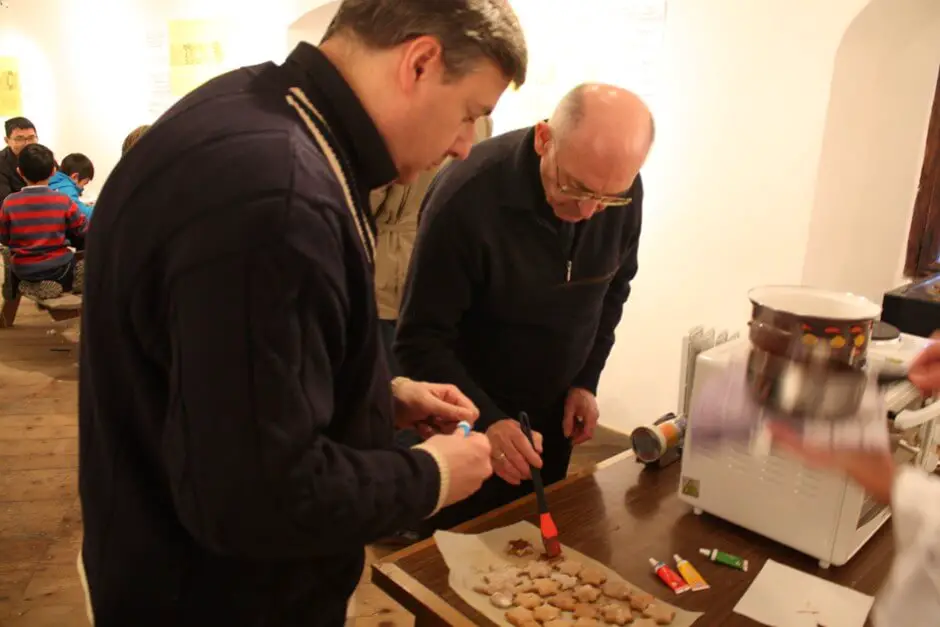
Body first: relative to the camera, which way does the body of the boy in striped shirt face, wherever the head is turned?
away from the camera

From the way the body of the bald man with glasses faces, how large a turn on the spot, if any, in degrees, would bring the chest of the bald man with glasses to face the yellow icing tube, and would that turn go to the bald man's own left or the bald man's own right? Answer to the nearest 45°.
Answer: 0° — they already face it

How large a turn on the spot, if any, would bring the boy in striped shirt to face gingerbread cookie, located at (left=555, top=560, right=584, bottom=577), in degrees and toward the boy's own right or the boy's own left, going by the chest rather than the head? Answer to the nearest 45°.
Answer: approximately 180°

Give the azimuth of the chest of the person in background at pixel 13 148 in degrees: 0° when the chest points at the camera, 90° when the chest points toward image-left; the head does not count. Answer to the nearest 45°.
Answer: approximately 315°

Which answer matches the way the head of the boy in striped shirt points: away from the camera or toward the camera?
away from the camera
